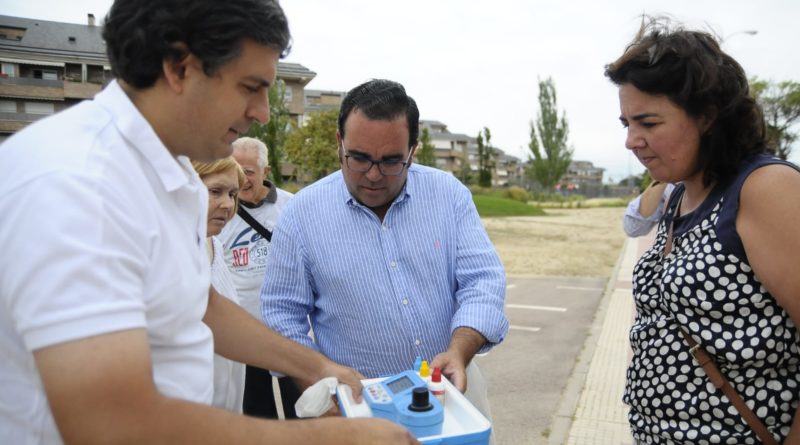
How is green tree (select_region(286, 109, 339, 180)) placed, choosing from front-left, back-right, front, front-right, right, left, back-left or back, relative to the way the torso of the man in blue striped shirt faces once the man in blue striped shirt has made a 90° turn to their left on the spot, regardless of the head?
left

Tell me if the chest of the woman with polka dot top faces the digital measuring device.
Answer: yes

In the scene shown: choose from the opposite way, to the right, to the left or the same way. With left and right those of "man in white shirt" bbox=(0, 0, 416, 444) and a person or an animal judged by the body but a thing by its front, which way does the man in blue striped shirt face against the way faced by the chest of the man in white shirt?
to the right

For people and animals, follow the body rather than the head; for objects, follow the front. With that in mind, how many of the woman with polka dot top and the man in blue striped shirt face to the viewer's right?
0

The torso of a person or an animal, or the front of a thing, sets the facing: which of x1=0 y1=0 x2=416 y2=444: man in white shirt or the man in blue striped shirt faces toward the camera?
the man in blue striped shirt

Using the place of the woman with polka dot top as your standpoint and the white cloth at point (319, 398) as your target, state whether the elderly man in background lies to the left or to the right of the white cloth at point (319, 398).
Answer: right

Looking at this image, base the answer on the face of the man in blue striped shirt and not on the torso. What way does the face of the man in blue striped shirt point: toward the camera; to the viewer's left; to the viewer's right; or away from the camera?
toward the camera

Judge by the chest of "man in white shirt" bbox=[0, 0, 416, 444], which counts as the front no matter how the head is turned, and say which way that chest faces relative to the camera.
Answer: to the viewer's right

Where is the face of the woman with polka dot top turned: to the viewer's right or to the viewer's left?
to the viewer's left

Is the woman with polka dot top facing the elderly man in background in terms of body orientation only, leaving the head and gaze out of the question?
no

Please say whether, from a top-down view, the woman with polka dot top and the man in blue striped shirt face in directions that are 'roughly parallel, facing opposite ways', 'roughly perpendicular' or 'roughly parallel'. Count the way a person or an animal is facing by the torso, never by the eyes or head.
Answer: roughly perpendicular

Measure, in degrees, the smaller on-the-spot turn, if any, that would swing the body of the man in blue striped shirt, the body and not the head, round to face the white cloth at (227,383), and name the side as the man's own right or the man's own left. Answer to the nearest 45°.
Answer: approximately 45° to the man's own right

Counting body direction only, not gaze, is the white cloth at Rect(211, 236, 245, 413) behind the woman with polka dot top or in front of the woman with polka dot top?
in front

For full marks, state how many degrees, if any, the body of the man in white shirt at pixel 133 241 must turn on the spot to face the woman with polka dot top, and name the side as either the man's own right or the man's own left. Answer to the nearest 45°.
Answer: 0° — they already face them

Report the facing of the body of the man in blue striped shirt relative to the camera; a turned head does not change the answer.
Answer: toward the camera

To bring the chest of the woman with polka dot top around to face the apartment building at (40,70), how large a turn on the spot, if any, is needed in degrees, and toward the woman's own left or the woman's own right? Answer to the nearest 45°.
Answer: approximately 90° to the woman's own right

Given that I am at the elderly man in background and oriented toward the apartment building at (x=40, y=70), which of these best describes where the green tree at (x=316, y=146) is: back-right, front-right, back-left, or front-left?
front-right

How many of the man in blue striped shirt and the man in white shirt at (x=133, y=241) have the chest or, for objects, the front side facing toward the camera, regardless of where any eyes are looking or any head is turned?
1

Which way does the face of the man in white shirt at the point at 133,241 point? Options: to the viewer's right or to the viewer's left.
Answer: to the viewer's right

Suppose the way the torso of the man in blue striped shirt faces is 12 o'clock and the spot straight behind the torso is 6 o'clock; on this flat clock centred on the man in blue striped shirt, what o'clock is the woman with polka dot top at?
The woman with polka dot top is roughly at 10 o'clock from the man in blue striped shirt.
